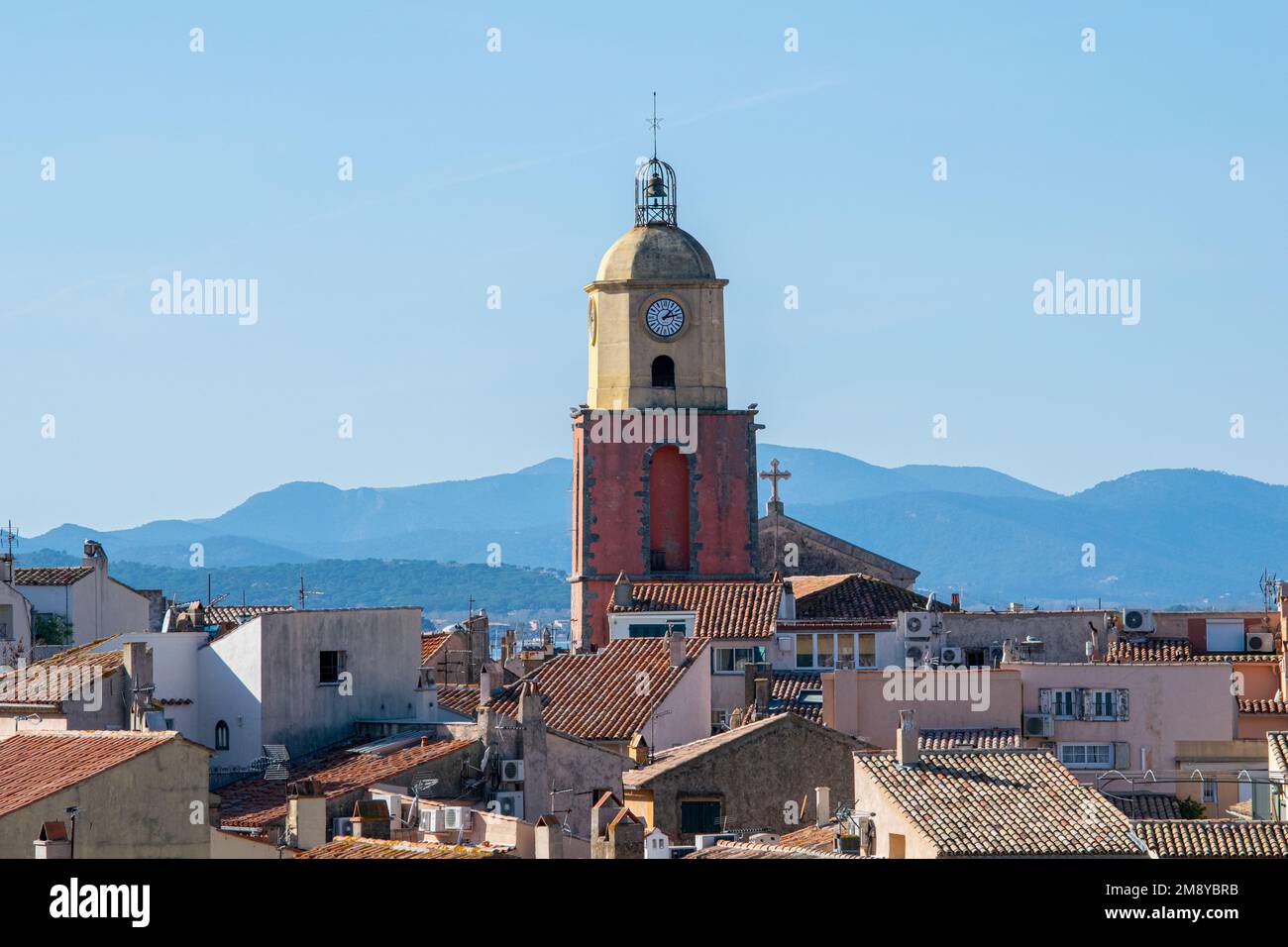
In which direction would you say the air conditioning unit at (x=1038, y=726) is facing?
toward the camera

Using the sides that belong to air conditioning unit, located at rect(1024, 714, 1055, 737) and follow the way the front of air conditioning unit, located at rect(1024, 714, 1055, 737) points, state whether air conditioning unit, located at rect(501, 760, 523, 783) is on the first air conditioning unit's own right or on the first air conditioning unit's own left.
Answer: on the first air conditioning unit's own right

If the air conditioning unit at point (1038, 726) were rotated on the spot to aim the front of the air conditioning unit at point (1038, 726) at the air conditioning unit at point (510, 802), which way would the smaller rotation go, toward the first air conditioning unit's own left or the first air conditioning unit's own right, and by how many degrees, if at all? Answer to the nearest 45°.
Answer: approximately 45° to the first air conditioning unit's own right
